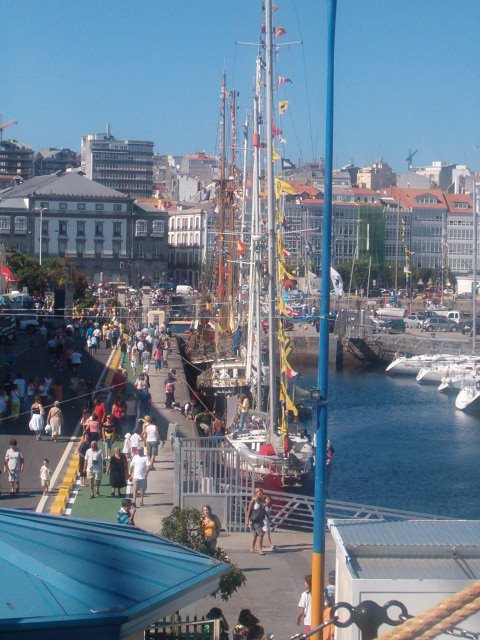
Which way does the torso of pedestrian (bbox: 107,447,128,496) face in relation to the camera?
toward the camera

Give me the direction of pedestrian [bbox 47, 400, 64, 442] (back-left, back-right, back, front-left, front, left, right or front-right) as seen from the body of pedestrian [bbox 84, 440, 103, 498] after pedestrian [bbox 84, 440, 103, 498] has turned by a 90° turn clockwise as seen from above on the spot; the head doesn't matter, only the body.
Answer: right

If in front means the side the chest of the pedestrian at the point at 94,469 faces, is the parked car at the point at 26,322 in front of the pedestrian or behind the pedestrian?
behind

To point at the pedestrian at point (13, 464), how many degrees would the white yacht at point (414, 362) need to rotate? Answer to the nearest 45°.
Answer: approximately 45° to its left

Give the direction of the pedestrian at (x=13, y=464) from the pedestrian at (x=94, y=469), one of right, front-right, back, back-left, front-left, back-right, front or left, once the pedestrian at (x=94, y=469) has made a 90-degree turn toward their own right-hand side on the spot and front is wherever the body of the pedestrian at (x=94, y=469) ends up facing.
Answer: front

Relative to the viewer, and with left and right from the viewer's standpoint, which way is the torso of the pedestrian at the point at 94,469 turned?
facing the viewer

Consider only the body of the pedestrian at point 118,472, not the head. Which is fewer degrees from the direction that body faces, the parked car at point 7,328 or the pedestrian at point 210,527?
the pedestrian

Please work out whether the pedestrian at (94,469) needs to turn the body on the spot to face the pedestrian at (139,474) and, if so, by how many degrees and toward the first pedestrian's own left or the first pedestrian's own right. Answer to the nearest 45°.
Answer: approximately 45° to the first pedestrian's own left

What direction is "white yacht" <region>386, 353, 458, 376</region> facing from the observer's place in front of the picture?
facing the viewer and to the left of the viewer

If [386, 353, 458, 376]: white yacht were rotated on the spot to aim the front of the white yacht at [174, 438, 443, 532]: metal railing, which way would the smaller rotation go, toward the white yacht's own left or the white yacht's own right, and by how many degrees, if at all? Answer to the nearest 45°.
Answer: approximately 45° to the white yacht's own left

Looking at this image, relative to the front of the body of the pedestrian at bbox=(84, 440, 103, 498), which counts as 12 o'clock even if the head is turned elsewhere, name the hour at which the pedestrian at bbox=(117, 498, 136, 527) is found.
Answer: the pedestrian at bbox=(117, 498, 136, 527) is roughly at 12 o'clock from the pedestrian at bbox=(84, 440, 103, 498).
